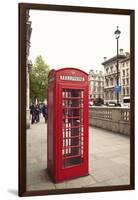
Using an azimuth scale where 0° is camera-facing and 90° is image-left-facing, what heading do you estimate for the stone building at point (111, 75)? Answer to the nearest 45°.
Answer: approximately 45°
